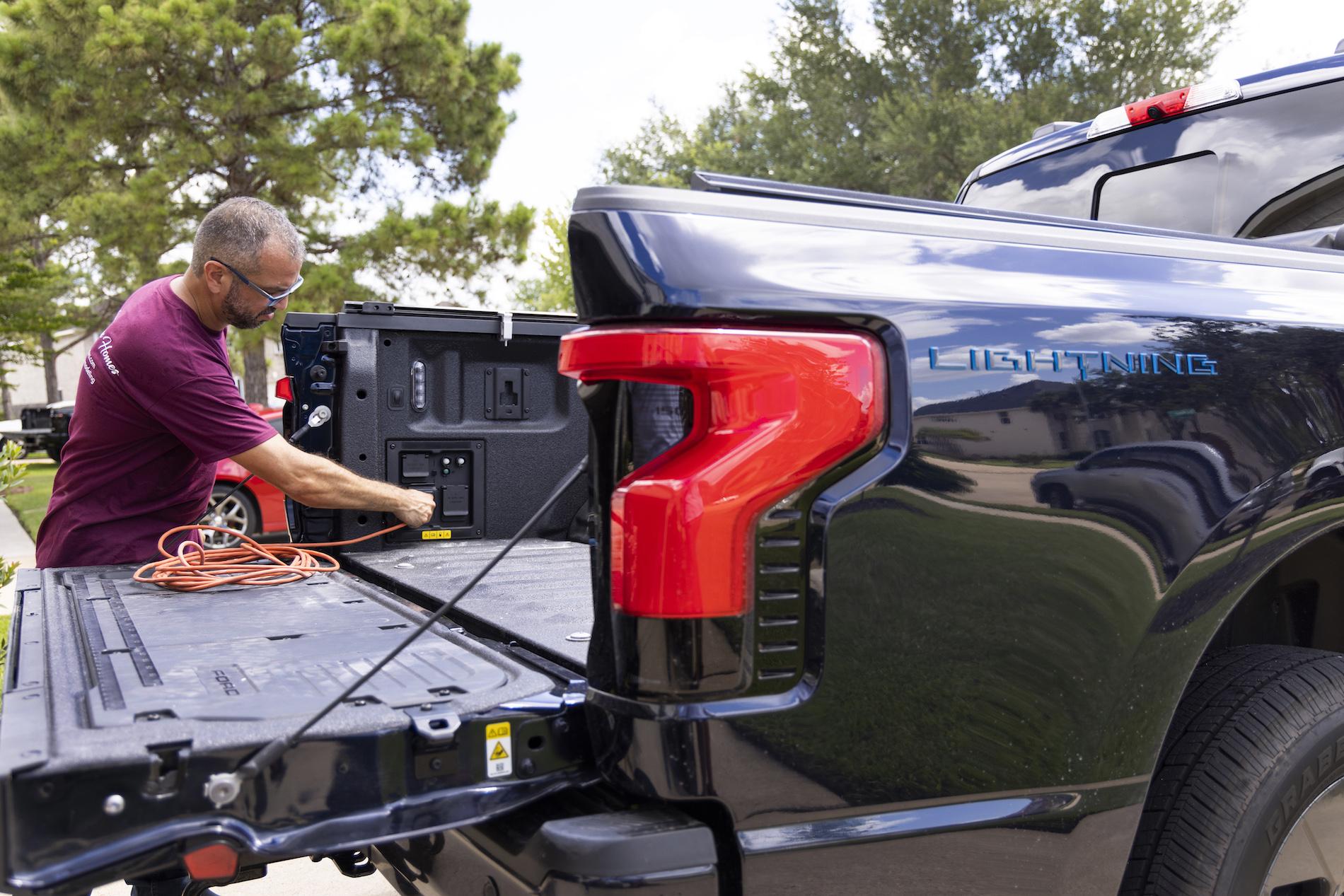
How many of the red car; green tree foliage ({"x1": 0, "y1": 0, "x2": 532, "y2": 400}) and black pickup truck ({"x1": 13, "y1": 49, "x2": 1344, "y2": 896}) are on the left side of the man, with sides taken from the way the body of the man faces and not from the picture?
2

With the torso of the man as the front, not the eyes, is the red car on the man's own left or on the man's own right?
on the man's own left

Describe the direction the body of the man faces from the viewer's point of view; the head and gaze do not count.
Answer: to the viewer's right

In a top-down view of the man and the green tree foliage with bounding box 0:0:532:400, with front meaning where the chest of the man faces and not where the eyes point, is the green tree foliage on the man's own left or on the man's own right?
on the man's own left

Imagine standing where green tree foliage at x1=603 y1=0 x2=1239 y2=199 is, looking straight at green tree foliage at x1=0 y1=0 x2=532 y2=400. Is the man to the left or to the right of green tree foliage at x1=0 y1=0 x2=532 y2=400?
left

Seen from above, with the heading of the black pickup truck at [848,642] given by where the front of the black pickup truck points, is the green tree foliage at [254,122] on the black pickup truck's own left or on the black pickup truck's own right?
on the black pickup truck's own left

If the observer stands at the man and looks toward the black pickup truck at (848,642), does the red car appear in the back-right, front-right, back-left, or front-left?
back-left

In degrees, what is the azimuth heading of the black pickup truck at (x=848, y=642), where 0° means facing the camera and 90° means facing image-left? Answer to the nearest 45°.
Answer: approximately 225°

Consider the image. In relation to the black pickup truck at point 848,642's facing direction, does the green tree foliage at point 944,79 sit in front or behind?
in front
